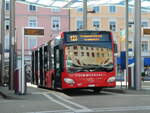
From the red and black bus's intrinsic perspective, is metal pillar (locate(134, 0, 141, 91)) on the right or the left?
on its left

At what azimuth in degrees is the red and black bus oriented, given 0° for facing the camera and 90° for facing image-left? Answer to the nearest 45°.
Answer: approximately 0°
